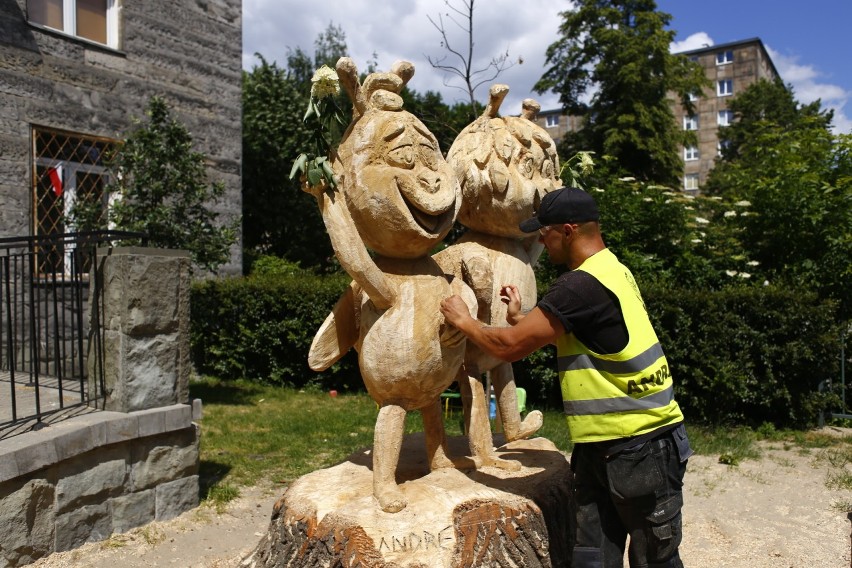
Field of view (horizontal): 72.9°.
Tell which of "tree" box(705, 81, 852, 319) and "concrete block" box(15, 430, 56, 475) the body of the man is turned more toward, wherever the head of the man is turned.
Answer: the concrete block

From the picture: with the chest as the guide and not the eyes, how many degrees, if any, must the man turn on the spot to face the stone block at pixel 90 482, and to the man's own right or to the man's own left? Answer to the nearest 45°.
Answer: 0° — they already face it

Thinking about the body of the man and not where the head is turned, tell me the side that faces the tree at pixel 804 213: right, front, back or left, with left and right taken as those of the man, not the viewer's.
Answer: right

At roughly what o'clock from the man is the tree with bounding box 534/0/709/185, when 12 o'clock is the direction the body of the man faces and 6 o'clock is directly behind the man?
The tree is roughly at 3 o'clock from the man.

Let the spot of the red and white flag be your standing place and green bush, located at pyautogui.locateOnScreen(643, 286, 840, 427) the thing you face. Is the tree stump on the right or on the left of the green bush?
right

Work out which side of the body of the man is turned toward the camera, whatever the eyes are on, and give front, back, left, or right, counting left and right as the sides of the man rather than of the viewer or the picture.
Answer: left

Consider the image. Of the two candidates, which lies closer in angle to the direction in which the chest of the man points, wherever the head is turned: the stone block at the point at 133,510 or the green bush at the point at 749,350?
the stone block

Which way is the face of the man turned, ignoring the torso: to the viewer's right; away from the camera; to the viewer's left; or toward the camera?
to the viewer's left
